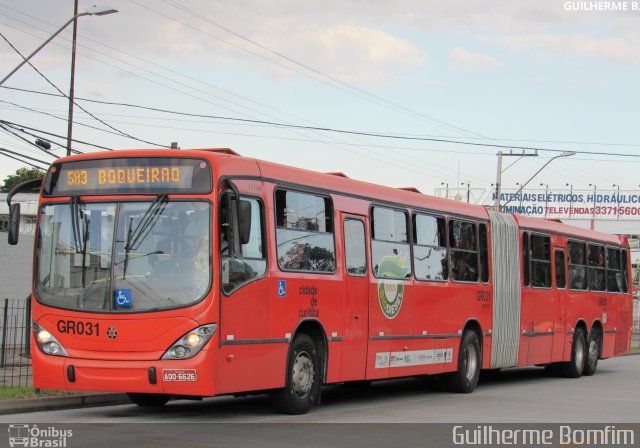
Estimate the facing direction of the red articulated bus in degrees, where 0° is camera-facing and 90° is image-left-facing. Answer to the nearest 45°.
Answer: approximately 45°

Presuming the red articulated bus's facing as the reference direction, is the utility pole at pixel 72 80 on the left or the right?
on its right
